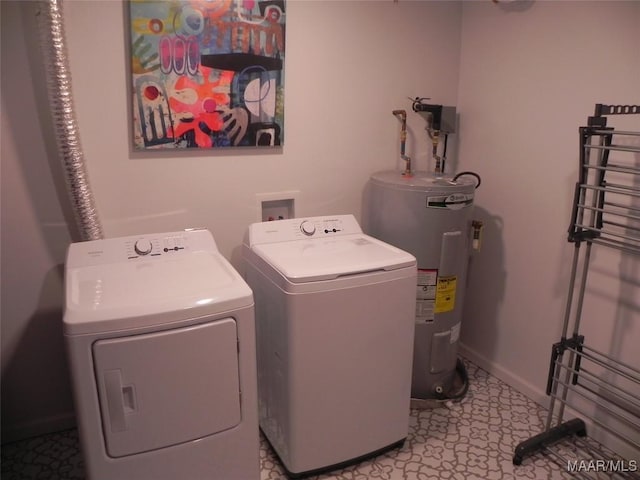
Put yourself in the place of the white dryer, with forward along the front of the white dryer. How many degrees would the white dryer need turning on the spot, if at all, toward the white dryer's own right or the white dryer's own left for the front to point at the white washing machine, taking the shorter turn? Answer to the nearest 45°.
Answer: approximately 90° to the white dryer's own left

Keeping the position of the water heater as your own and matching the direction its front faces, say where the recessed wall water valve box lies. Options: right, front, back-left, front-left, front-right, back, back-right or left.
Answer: back-right

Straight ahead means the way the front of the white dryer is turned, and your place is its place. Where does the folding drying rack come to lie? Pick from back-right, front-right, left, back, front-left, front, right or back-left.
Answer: left

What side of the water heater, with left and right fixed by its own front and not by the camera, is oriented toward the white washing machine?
right

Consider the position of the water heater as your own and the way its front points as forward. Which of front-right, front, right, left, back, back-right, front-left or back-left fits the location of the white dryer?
right

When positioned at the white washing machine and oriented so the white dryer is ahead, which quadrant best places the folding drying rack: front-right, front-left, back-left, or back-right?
back-left

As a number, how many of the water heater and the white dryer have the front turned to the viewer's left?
0

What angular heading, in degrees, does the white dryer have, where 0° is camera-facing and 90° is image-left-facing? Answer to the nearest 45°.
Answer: approximately 0°

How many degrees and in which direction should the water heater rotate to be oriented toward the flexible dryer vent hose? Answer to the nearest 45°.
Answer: approximately 90° to its right

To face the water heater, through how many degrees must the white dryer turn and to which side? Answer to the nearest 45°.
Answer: approximately 90° to its left

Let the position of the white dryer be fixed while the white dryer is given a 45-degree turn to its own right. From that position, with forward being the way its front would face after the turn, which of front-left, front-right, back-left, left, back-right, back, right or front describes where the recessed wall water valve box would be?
back

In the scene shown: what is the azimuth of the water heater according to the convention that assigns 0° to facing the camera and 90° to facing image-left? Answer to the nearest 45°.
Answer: approximately 315°

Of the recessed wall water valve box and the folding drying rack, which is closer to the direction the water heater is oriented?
the folding drying rack
